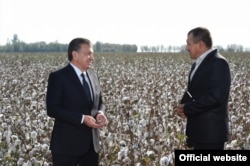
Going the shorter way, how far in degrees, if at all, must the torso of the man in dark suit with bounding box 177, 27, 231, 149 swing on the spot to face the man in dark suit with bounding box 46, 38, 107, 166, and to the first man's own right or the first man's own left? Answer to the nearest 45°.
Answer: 0° — they already face them

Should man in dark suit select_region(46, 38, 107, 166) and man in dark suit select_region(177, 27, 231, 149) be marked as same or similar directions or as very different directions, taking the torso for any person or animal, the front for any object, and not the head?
very different directions

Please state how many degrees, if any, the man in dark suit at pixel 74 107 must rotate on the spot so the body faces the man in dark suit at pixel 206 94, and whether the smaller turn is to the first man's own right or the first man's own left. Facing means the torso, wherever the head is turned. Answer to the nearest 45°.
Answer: approximately 45° to the first man's own left

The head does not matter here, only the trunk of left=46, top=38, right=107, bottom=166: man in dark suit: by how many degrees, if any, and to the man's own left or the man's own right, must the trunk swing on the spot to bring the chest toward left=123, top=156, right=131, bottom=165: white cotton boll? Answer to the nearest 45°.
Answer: approximately 90° to the man's own left

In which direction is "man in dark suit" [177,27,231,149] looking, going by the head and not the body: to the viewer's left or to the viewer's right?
to the viewer's left

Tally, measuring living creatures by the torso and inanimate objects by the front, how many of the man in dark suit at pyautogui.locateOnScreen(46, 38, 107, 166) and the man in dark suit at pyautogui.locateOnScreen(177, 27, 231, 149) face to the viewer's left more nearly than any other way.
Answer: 1

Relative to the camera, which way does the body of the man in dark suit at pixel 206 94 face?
to the viewer's left

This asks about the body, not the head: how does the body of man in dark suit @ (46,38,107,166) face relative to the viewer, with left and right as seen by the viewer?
facing the viewer and to the right of the viewer
